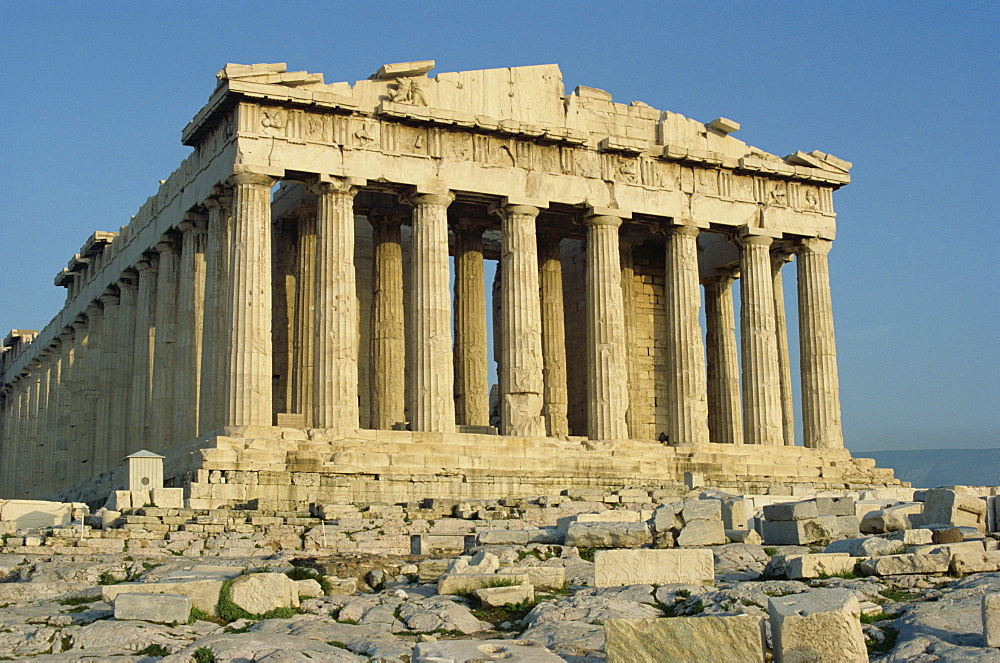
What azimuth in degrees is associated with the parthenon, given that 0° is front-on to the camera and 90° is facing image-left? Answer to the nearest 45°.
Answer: approximately 315°

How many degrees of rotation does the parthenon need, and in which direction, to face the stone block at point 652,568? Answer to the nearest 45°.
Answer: approximately 45° to its right

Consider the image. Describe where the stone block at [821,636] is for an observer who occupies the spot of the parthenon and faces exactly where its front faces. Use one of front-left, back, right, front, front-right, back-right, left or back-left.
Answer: front-right

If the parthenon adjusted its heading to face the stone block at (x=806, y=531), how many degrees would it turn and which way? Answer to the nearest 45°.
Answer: approximately 45° to its right

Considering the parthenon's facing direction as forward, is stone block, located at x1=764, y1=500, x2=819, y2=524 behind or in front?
in front

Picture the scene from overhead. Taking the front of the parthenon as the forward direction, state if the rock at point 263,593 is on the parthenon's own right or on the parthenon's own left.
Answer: on the parthenon's own right

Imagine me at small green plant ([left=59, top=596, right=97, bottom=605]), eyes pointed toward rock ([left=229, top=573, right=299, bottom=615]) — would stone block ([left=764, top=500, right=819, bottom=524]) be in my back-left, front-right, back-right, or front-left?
front-left

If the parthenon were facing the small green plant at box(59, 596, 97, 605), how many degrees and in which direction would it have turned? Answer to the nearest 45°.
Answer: approximately 45° to its right

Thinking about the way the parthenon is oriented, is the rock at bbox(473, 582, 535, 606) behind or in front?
in front

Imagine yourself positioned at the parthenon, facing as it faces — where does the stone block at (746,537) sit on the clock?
The stone block is roughly at 1 o'clock from the parthenon.

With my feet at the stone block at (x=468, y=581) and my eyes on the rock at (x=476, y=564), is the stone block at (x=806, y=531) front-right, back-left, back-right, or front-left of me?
front-right

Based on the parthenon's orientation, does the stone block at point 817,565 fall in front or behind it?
in front

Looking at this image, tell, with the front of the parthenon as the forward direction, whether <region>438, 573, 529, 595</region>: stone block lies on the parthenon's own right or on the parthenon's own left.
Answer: on the parthenon's own right
